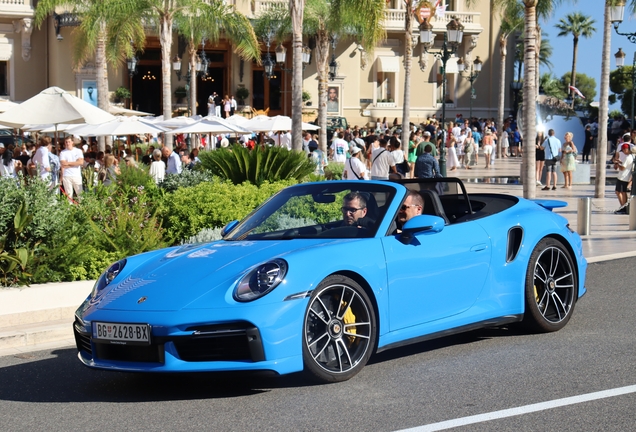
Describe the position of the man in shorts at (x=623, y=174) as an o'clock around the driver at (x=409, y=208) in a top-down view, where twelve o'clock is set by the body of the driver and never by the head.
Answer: The man in shorts is roughly at 5 o'clock from the driver.

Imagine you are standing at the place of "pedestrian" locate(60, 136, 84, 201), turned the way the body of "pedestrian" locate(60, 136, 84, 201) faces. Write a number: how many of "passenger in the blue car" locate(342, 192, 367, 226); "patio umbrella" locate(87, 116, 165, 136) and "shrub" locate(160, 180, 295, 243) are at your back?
1

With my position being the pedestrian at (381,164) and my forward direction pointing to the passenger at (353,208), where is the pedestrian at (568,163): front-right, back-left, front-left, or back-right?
back-left

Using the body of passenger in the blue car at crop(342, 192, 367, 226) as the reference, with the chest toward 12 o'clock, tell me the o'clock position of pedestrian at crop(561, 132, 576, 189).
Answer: The pedestrian is roughly at 5 o'clock from the passenger in the blue car.

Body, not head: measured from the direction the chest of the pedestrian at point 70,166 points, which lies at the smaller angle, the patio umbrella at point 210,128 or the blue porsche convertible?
the blue porsche convertible

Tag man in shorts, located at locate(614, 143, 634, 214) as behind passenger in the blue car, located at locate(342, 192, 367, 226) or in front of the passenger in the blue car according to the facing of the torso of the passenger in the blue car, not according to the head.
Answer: behind

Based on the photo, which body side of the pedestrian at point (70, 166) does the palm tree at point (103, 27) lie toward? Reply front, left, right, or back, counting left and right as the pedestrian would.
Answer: back

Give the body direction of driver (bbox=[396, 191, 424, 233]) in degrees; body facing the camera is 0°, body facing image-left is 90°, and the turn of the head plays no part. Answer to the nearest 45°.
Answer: approximately 45°

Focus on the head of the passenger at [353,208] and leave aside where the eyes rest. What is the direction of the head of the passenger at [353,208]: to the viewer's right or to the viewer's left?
to the viewer's left
